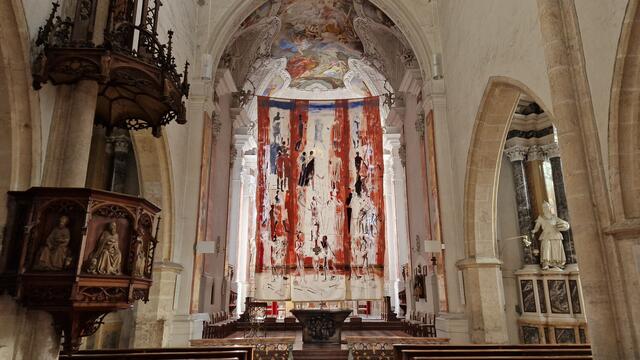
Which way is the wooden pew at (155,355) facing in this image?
away from the camera

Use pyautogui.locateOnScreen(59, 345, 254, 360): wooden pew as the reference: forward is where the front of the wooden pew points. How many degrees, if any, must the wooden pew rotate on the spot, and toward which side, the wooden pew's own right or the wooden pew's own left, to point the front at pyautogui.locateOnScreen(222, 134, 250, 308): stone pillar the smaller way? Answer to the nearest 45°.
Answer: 0° — it already faces it

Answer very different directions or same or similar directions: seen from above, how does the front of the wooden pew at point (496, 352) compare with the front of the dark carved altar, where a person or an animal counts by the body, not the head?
very different directions

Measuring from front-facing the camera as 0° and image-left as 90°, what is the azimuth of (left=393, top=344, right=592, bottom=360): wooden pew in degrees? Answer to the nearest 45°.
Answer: approximately 180°

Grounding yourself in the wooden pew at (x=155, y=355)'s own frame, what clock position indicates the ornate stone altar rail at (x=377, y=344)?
The ornate stone altar rail is roughly at 2 o'clock from the wooden pew.
